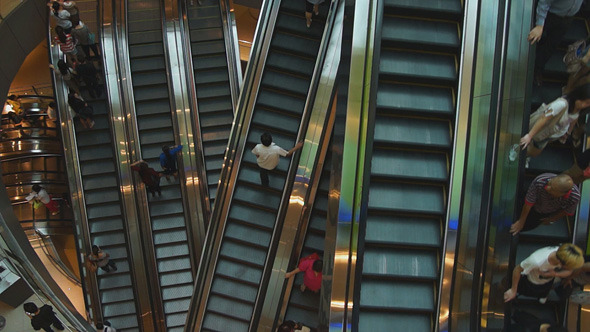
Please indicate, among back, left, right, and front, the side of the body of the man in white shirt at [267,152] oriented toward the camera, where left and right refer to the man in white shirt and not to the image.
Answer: back

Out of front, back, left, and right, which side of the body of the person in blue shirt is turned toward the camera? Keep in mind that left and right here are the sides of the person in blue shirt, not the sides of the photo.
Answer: back

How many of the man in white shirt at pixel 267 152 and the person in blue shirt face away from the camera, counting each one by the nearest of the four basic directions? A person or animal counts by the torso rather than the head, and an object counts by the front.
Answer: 2
